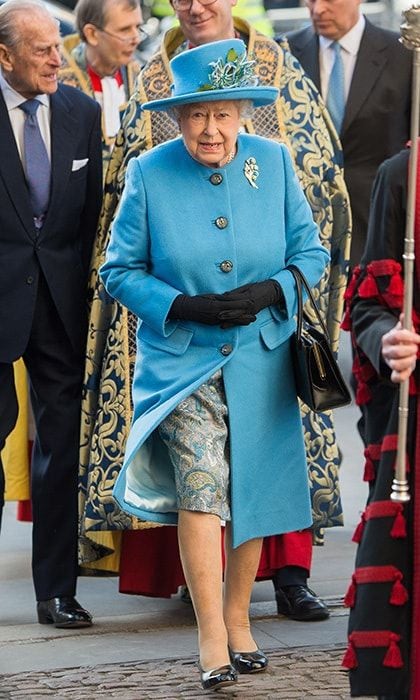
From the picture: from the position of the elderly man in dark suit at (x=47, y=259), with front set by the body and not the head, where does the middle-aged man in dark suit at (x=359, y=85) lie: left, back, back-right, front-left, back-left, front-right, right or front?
back-left

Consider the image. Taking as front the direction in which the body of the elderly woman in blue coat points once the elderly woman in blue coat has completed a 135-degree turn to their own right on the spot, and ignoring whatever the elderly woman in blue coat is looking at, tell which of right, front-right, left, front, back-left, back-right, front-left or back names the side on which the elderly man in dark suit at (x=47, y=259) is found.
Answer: front

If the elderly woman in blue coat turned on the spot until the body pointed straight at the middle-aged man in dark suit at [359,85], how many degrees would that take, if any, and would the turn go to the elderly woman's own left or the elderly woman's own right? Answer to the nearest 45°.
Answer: approximately 180°

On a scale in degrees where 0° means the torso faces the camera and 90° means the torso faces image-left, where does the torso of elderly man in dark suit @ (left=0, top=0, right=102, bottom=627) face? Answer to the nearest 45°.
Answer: approximately 0°

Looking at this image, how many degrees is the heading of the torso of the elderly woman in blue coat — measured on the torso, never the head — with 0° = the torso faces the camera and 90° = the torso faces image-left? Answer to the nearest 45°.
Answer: approximately 0°
